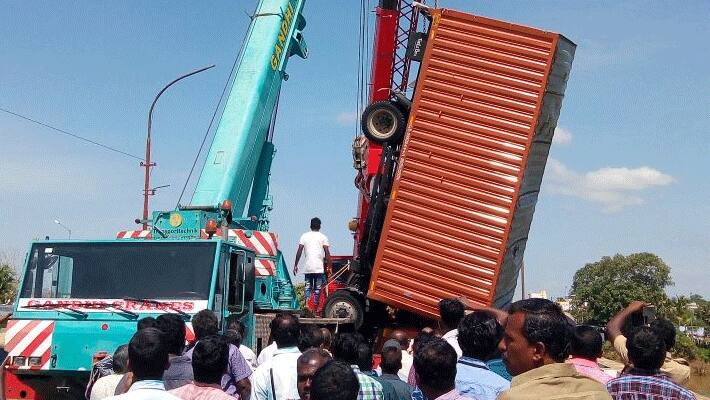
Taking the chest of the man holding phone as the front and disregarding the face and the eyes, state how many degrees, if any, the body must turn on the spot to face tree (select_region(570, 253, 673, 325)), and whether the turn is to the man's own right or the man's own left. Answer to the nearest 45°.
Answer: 0° — they already face it

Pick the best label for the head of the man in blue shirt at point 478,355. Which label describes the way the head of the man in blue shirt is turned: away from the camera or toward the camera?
away from the camera

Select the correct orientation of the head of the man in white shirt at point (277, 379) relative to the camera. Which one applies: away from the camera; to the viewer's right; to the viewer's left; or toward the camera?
away from the camera

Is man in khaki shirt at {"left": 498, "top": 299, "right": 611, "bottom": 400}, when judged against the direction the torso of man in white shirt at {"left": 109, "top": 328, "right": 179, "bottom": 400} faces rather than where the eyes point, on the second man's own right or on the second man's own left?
on the second man's own right

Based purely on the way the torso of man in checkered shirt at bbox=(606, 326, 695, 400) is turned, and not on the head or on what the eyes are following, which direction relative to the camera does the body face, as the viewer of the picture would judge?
away from the camera

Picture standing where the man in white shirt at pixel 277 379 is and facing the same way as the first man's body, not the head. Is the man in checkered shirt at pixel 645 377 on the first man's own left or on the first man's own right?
on the first man's own right

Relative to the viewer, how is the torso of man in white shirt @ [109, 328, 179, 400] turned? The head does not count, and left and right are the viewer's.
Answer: facing away from the viewer

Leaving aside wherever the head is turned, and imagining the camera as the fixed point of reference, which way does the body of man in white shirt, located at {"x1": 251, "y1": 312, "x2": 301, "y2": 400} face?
away from the camera

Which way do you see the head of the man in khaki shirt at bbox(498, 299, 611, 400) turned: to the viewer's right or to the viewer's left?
to the viewer's left

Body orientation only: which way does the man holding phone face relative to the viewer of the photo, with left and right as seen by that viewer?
facing away from the viewer
